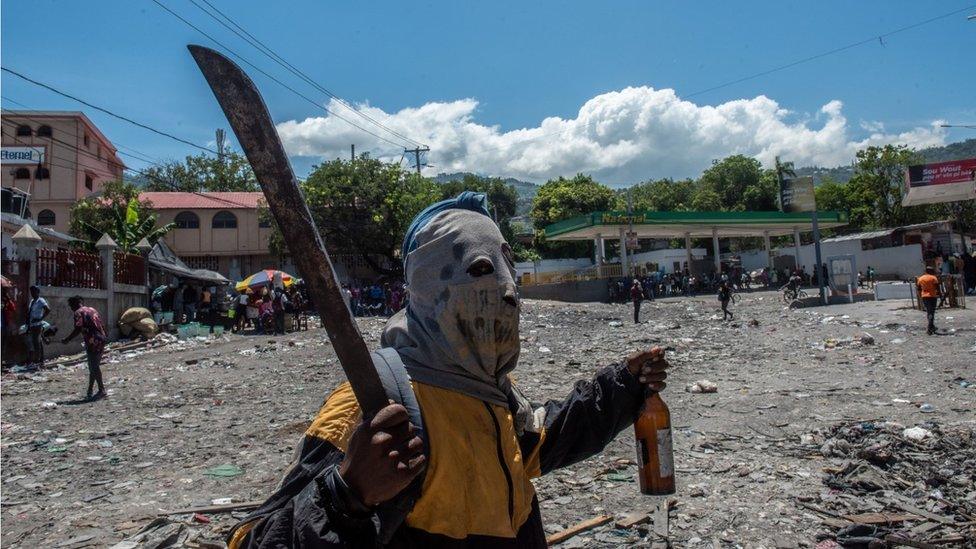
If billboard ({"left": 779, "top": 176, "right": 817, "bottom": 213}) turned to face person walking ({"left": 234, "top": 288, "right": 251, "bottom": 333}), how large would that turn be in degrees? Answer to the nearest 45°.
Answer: approximately 45° to its right

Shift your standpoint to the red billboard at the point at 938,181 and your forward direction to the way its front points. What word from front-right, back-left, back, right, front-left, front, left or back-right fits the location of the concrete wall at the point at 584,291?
front-right

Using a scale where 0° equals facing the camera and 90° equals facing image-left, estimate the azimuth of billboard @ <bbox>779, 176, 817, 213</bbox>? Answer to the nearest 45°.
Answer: approximately 0°

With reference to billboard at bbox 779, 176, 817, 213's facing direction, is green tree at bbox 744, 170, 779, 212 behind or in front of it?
behind

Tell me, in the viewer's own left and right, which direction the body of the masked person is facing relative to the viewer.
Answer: facing the viewer and to the right of the viewer

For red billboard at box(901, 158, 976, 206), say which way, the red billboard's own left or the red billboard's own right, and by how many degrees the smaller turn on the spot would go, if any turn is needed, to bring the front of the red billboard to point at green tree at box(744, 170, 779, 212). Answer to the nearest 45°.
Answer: approximately 135° to the red billboard's own right

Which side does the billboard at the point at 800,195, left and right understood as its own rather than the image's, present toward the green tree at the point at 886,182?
back

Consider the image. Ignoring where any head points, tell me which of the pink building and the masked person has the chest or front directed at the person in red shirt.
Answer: the pink building
